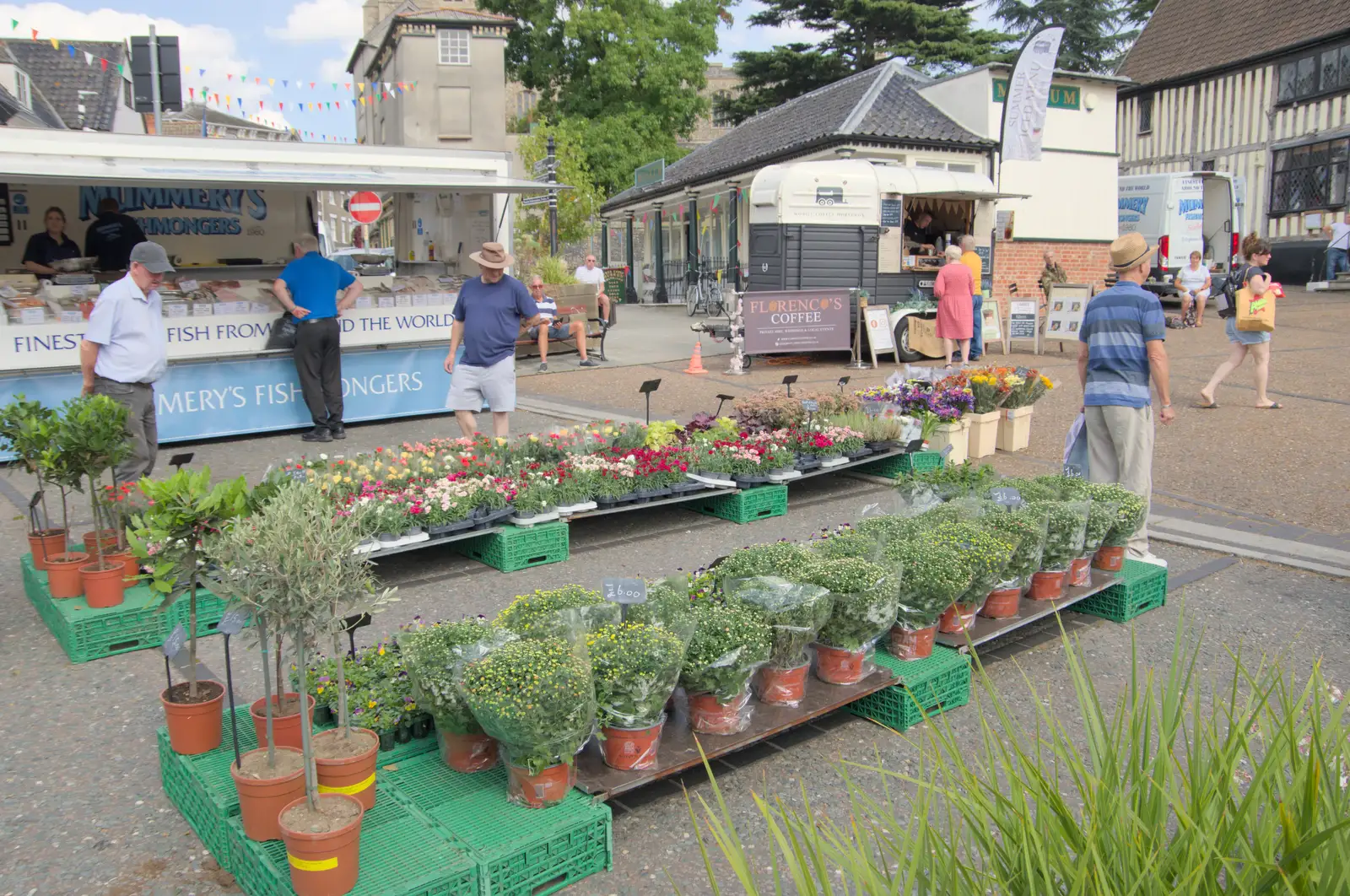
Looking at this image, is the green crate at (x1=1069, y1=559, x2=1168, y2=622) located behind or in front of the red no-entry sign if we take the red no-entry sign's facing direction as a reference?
in front

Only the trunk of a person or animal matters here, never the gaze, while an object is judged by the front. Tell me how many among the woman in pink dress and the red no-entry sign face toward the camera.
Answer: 1

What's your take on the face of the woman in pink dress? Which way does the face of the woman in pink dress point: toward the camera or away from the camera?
away from the camera

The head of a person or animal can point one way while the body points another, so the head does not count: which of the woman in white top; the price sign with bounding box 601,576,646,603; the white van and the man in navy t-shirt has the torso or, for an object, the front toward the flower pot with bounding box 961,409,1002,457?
the woman in white top

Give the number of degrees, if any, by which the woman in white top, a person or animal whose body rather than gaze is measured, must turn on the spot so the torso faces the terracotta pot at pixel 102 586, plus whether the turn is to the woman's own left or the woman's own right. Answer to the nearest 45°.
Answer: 0° — they already face it

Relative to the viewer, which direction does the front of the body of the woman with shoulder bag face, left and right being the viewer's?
facing to the right of the viewer

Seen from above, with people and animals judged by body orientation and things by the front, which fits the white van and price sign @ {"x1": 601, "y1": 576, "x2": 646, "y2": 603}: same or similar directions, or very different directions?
very different directions

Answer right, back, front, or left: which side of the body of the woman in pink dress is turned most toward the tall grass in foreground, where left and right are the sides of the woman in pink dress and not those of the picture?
back

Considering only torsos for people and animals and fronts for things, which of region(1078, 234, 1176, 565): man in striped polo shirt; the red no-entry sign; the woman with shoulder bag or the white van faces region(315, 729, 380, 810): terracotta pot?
the red no-entry sign

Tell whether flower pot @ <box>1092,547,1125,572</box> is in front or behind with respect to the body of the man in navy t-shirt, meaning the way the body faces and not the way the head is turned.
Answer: in front

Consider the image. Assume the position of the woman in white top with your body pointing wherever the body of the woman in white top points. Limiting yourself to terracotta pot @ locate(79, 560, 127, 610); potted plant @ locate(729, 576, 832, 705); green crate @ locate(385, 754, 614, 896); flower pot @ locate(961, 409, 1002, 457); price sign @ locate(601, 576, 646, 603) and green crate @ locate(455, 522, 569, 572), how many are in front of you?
6

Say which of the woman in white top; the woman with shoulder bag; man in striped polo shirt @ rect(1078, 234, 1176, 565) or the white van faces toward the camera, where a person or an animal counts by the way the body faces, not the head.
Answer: the woman in white top

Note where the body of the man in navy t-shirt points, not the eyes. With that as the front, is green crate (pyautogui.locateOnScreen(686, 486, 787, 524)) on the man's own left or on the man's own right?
on the man's own left

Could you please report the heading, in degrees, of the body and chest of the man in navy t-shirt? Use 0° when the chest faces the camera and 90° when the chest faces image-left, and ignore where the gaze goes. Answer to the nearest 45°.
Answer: approximately 0°

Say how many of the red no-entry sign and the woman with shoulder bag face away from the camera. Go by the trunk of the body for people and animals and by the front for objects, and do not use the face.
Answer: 0

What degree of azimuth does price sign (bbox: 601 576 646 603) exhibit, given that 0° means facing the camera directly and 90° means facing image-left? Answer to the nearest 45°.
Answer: approximately 0°
